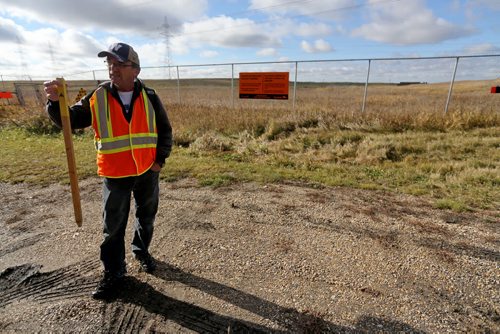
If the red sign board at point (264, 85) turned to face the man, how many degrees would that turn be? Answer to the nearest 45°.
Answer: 0° — it already faces them

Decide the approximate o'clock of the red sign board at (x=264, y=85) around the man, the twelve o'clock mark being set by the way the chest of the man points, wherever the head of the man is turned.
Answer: The red sign board is roughly at 7 o'clock from the man.

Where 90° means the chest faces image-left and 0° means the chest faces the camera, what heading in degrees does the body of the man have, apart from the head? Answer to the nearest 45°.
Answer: approximately 0°

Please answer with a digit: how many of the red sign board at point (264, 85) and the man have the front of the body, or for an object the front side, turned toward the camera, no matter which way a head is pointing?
2

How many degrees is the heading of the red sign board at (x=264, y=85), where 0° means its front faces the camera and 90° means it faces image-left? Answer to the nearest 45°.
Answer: approximately 0°
